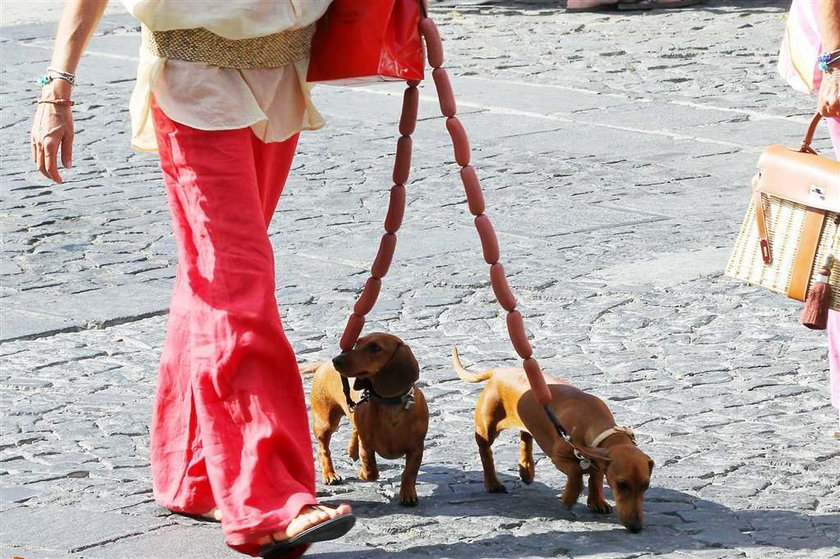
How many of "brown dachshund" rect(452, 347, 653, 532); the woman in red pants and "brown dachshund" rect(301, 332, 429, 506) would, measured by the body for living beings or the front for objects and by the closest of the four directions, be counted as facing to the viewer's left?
0

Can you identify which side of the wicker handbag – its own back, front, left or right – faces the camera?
front

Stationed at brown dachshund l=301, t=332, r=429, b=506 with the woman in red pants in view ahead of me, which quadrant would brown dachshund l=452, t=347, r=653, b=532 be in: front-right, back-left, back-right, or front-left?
back-left

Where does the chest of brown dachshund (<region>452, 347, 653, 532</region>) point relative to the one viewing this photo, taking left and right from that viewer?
facing the viewer and to the right of the viewer

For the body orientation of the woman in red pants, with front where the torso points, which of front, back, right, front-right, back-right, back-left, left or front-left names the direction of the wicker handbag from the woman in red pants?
front-left

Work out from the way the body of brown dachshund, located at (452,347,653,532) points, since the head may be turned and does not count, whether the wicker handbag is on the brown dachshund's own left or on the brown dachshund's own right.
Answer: on the brown dachshund's own left

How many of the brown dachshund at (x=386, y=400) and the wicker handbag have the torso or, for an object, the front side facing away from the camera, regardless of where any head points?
0

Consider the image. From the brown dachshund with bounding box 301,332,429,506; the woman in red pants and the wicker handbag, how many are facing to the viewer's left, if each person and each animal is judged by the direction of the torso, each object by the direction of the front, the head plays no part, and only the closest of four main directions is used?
0

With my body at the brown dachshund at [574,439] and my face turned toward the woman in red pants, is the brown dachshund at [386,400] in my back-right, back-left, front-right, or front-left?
front-right

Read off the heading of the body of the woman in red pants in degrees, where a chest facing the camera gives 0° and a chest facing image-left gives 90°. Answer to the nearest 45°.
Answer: approximately 315°

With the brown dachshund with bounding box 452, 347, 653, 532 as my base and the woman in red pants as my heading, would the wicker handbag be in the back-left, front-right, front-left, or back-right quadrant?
back-right

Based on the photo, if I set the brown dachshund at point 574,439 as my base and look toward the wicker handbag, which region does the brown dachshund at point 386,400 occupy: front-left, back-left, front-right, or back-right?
back-left

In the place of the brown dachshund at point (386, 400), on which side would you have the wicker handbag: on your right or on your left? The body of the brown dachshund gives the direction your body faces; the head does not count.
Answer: on your left

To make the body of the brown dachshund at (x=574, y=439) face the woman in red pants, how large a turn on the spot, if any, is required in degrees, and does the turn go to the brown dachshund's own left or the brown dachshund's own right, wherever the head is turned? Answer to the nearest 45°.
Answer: approximately 135° to the brown dachshund's own right

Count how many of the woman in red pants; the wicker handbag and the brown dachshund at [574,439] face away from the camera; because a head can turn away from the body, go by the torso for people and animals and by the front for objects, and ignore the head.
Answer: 0
